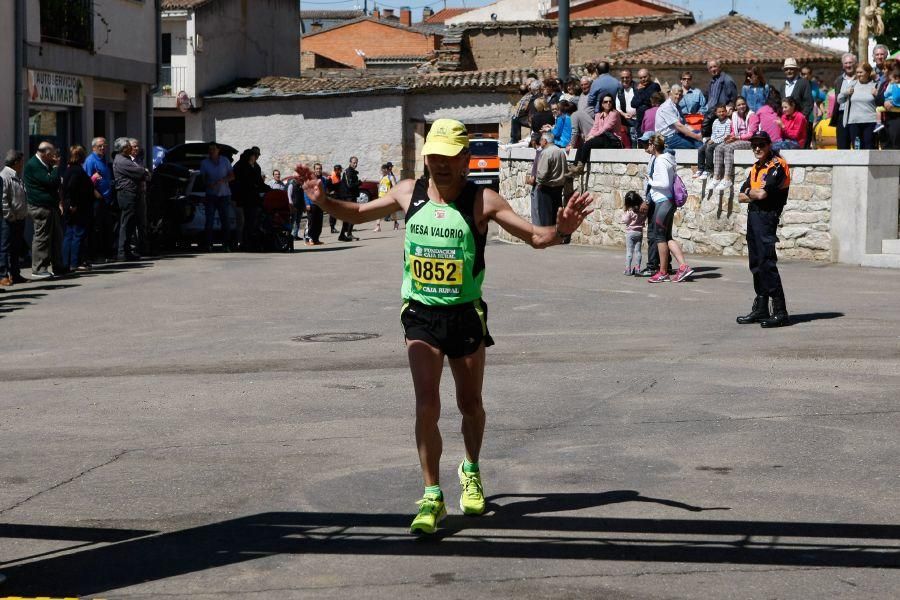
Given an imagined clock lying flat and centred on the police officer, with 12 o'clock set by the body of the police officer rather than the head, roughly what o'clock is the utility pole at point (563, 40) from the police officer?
The utility pole is roughly at 4 o'clock from the police officer.

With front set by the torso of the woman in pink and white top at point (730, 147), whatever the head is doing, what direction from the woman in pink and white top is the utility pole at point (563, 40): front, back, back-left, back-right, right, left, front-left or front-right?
right

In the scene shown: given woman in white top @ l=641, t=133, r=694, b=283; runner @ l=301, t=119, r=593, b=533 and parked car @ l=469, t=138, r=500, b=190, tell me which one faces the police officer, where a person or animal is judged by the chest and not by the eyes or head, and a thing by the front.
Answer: the parked car

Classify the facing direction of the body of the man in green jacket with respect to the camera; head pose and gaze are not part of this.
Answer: to the viewer's right

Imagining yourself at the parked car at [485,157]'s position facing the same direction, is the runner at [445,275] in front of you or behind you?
in front

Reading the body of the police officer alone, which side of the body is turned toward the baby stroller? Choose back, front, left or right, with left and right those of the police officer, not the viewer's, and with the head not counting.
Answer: right

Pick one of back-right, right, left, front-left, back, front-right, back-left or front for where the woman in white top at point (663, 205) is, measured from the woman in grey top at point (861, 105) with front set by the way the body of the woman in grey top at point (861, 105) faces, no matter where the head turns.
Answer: front-right

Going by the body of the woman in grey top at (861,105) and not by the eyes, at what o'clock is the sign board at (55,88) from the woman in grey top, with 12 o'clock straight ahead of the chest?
The sign board is roughly at 3 o'clock from the woman in grey top.

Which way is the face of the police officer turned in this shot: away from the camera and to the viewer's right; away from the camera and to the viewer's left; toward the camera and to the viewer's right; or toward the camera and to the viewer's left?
toward the camera and to the viewer's left
